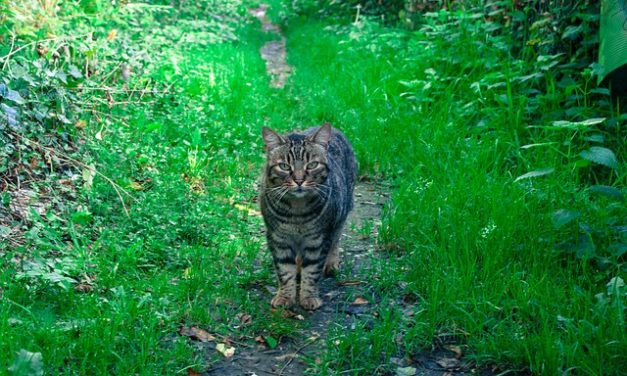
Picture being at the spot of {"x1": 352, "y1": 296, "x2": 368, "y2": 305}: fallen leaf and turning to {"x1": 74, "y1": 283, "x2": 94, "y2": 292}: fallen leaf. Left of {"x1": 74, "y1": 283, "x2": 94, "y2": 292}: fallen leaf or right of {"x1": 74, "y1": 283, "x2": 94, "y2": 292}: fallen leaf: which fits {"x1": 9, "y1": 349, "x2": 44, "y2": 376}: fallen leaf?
left

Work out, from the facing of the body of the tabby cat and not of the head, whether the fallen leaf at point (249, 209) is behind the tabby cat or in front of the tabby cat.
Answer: behind

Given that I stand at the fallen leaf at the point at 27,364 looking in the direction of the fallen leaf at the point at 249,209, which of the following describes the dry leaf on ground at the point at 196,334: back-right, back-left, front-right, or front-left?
front-right

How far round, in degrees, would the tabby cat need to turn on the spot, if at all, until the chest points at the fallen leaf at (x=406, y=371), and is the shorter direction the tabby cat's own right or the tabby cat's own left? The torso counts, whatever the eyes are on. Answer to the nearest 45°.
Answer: approximately 45° to the tabby cat's own left

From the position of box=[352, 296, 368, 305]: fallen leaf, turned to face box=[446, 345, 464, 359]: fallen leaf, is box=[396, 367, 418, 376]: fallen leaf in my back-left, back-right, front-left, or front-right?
front-right

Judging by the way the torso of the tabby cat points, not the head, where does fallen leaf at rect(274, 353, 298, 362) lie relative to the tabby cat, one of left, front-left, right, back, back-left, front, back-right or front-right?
front

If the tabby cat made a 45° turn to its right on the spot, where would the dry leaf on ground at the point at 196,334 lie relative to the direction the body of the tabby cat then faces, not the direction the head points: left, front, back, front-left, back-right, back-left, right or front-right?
front

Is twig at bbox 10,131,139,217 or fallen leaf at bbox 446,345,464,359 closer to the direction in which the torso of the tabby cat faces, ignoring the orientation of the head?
the fallen leaf

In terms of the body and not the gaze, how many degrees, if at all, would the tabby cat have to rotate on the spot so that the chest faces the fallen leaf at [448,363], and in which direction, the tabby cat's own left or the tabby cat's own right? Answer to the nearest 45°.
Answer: approximately 45° to the tabby cat's own left

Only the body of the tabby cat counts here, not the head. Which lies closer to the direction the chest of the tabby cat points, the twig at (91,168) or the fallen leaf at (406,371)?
the fallen leaf

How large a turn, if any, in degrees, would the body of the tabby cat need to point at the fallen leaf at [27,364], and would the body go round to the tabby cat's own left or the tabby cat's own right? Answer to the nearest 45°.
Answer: approximately 45° to the tabby cat's own right

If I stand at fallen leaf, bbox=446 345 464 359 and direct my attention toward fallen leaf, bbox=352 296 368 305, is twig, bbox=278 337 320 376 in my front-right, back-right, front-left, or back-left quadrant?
front-left

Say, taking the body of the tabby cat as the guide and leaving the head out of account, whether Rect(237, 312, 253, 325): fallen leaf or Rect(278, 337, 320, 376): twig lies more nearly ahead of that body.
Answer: the twig

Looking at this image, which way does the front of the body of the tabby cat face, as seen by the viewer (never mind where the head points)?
toward the camera

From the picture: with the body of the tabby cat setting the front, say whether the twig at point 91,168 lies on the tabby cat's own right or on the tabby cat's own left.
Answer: on the tabby cat's own right

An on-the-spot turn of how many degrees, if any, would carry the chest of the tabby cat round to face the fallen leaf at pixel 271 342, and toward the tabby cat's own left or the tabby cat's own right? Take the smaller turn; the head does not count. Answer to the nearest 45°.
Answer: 0° — it already faces it
